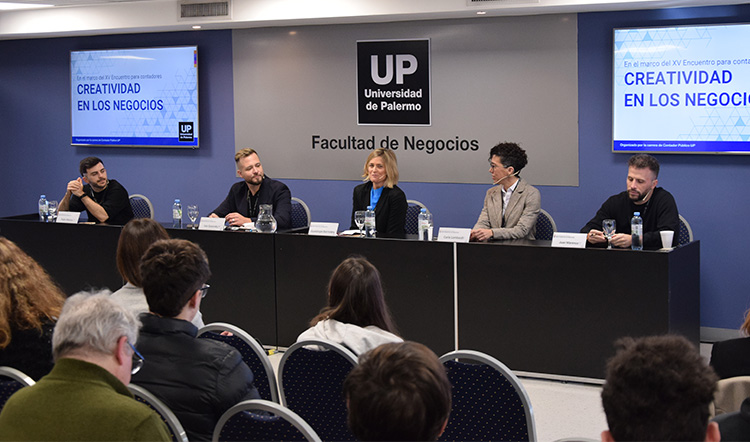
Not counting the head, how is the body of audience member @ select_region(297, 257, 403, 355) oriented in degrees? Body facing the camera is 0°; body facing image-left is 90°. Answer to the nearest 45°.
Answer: approximately 180°

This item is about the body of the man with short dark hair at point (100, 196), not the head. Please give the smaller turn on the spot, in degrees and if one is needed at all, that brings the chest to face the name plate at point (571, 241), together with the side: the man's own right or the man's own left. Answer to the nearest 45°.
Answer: approximately 90° to the man's own left

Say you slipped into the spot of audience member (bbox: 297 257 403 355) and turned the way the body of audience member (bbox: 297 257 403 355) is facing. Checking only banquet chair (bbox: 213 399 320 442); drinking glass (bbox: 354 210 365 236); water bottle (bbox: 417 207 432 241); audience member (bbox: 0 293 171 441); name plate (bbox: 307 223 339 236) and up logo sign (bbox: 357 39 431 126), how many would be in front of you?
4

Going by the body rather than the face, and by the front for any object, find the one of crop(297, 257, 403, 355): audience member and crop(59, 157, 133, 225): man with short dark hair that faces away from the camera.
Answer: the audience member

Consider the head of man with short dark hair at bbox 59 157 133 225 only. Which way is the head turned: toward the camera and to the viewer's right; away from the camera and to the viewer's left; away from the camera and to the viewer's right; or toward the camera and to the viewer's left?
toward the camera and to the viewer's right

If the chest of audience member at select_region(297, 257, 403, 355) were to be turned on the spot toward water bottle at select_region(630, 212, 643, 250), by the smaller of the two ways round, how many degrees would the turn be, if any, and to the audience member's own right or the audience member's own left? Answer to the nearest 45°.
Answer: approximately 45° to the audience member's own right

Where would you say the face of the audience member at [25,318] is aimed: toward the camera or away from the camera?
away from the camera

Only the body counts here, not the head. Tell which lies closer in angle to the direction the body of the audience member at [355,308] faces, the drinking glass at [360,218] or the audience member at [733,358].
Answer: the drinking glass

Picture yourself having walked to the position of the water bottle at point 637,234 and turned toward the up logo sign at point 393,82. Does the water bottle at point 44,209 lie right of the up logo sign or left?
left
